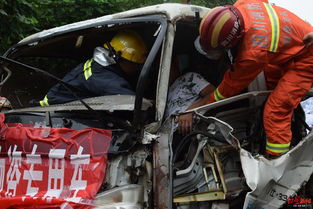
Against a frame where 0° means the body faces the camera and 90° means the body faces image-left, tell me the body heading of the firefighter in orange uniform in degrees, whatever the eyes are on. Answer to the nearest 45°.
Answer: approximately 90°

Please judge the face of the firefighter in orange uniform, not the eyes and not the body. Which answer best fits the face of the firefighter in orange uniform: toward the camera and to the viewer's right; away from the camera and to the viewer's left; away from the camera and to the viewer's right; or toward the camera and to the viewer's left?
away from the camera and to the viewer's left

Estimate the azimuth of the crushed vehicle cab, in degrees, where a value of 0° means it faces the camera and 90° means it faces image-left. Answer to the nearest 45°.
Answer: approximately 45°

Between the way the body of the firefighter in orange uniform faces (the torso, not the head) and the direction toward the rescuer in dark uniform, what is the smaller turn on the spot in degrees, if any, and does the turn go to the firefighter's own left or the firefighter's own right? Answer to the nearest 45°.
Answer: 0° — they already face them
